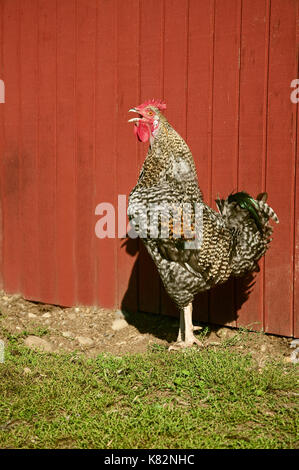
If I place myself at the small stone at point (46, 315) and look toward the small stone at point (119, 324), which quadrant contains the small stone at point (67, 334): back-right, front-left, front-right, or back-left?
front-right

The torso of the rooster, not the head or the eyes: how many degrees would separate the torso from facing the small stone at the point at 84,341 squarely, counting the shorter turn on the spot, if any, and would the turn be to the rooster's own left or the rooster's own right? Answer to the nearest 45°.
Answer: approximately 45° to the rooster's own right

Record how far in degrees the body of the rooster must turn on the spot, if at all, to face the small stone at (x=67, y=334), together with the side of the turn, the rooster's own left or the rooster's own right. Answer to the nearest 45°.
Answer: approximately 45° to the rooster's own right

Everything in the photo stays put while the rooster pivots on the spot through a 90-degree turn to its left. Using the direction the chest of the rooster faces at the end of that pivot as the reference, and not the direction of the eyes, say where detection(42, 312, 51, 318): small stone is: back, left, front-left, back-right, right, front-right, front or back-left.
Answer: back-right

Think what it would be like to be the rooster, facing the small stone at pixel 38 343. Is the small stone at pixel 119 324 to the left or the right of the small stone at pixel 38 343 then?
right

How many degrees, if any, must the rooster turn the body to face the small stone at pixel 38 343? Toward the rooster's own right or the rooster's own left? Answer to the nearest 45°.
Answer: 0° — it already faces it

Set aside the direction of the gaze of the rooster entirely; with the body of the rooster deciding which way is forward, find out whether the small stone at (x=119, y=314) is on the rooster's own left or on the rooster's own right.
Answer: on the rooster's own right

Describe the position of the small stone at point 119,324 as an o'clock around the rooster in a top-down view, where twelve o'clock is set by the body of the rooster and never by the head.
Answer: The small stone is roughly at 2 o'clock from the rooster.

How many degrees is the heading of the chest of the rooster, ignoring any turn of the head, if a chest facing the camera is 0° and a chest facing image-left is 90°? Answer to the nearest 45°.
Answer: approximately 90°
